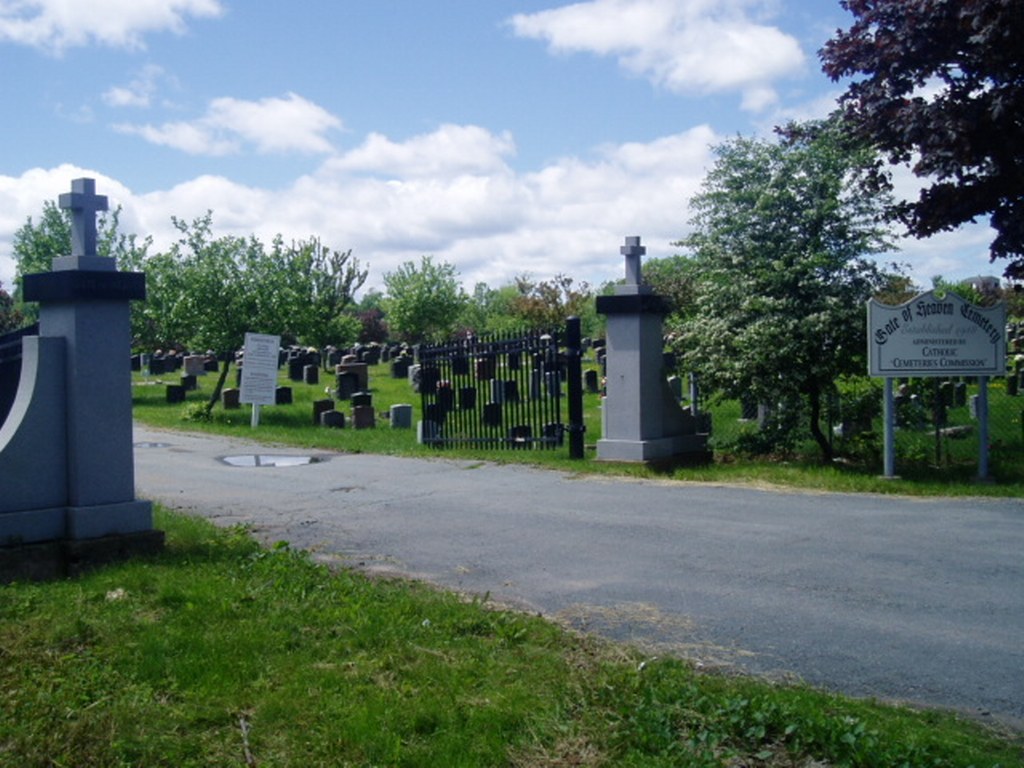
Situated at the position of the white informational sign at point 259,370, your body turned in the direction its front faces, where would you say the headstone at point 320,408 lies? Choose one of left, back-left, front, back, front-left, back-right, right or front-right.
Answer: left

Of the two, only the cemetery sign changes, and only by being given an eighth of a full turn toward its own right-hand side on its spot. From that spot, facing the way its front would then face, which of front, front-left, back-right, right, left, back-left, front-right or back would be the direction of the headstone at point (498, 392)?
right

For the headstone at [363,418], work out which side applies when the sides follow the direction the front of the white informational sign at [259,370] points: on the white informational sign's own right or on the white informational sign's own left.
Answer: on the white informational sign's own left

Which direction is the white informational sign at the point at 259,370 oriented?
toward the camera

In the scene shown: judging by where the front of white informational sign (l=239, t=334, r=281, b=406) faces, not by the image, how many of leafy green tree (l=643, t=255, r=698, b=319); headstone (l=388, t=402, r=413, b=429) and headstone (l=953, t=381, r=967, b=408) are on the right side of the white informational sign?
0

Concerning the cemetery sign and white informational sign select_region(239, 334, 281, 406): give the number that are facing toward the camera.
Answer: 2

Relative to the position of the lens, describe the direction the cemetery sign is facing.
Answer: facing the viewer

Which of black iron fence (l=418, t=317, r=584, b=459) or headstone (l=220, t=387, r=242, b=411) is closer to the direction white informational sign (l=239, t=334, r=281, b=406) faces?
the black iron fence

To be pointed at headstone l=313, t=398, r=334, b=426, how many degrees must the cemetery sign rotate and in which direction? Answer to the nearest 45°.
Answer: approximately 135° to its right

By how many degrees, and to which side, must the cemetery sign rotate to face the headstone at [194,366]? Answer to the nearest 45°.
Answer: approximately 135° to its right

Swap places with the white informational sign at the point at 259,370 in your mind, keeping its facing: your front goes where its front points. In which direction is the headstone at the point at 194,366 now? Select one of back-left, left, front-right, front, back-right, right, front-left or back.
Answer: back

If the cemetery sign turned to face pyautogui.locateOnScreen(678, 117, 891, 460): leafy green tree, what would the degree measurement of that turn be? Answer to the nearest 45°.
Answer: approximately 135° to its right

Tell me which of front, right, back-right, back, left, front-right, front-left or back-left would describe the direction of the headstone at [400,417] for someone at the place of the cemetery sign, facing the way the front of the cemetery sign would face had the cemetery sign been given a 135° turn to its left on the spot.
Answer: left

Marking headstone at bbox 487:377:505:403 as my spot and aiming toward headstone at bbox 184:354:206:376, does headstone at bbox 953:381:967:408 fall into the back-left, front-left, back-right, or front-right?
back-right

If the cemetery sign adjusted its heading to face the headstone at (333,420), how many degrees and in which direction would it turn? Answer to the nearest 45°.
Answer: approximately 135° to its right

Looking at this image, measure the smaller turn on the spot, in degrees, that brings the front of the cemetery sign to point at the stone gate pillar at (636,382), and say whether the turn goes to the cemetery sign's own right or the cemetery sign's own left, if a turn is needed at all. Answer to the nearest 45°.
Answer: approximately 90° to the cemetery sign's own right
